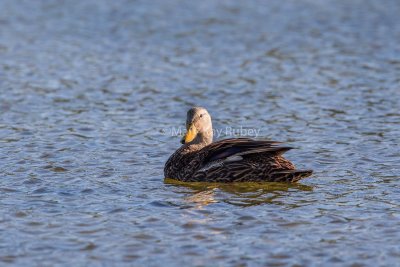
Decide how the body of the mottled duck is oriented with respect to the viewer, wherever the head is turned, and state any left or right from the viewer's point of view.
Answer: facing to the left of the viewer
